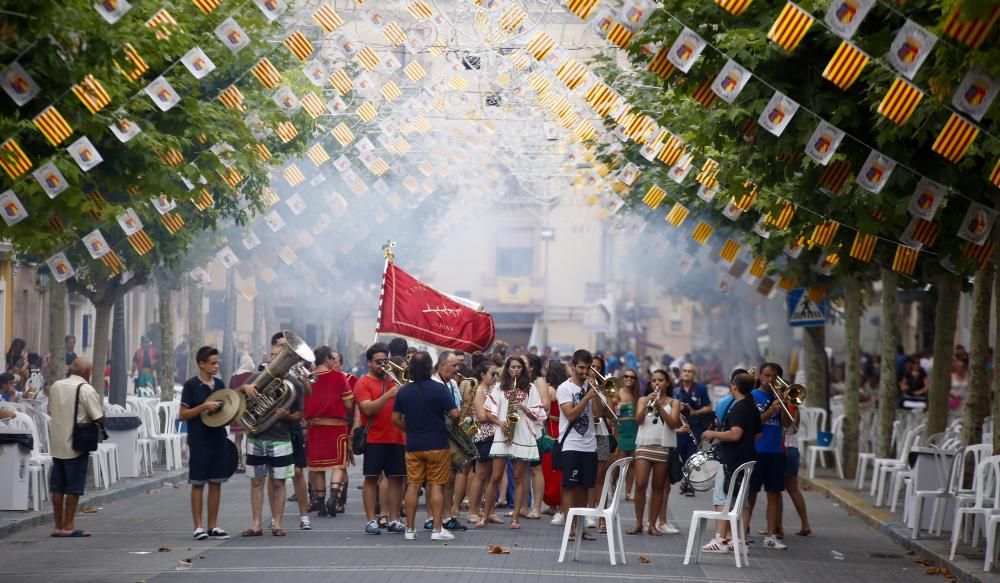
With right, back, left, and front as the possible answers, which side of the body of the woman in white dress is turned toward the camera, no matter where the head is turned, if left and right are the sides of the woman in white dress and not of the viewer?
front

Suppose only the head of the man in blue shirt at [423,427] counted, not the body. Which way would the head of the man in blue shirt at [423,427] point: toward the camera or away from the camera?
away from the camera

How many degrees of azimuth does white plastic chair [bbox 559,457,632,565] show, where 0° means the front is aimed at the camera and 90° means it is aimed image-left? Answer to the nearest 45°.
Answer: approximately 90°

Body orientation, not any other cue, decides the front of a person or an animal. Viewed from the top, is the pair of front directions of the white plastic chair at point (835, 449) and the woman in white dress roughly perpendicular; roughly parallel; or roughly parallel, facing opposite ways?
roughly perpendicular

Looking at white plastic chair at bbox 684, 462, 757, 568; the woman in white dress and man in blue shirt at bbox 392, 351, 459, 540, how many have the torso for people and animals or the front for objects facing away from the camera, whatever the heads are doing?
1

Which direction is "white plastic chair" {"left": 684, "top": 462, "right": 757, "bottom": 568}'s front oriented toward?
to the viewer's left

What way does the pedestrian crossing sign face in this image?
toward the camera

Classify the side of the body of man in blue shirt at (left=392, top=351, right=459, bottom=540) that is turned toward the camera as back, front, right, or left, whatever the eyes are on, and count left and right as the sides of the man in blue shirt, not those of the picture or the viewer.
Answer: back

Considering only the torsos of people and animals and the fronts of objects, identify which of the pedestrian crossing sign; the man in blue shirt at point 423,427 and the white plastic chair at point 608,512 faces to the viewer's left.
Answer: the white plastic chair

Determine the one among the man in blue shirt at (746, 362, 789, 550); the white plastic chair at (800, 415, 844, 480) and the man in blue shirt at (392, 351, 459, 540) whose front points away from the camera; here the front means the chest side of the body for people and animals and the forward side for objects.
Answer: the man in blue shirt at (392, 351, 459, 540)

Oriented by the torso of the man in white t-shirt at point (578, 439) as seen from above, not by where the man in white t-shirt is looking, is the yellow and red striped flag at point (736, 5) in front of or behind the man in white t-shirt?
in front

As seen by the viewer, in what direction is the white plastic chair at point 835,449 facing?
to the viewer's left
